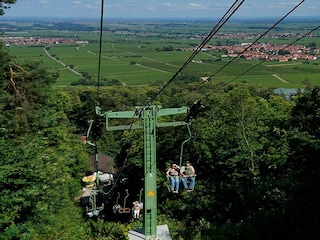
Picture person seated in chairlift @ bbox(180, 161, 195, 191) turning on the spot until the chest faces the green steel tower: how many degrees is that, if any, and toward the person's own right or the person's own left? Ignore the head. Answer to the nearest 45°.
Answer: approximately 45° to the person's own right

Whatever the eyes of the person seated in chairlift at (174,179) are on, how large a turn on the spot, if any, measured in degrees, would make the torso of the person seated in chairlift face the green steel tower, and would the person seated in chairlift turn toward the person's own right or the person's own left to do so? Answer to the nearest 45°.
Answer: approximately 45° to the person's own right

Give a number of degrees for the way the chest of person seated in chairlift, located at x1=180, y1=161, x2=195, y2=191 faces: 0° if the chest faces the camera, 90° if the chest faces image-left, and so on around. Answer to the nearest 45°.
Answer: approximately 0°

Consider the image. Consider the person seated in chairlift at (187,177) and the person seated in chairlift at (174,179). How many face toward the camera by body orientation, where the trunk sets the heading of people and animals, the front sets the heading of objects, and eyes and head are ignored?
2
